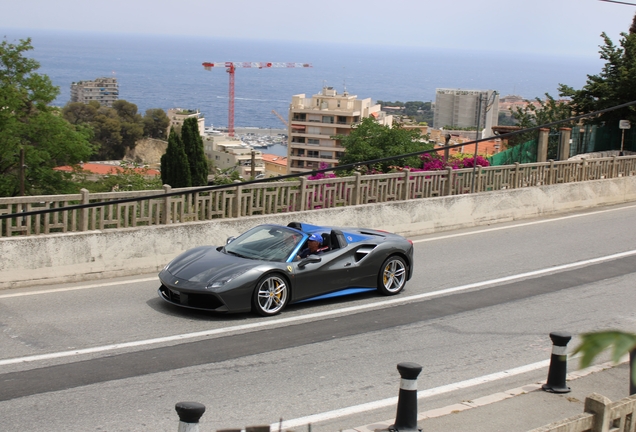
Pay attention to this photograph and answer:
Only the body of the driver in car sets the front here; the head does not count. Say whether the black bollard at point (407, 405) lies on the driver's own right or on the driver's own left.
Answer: on the driver's own left

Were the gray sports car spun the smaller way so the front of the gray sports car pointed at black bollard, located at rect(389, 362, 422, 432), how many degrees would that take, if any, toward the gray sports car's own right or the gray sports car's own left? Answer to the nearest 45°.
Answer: approximately 45° to the gray sports car's own left

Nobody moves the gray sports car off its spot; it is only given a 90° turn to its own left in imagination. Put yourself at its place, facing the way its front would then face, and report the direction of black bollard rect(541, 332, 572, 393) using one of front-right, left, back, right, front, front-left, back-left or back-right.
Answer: front

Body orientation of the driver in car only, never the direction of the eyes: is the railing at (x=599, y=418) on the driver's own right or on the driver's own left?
on the driver's own left

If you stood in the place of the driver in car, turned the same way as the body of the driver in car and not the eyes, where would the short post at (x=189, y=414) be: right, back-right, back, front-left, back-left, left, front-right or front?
front-left

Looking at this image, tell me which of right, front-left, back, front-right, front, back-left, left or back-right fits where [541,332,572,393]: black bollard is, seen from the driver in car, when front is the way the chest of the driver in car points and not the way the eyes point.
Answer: left

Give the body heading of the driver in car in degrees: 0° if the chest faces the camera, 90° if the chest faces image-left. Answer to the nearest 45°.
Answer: approximately 45°

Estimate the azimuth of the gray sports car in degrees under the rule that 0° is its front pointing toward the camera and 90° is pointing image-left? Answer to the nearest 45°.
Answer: approximately 45°
